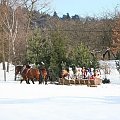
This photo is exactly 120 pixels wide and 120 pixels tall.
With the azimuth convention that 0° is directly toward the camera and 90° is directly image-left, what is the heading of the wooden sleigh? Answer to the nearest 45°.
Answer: approximately 90°
